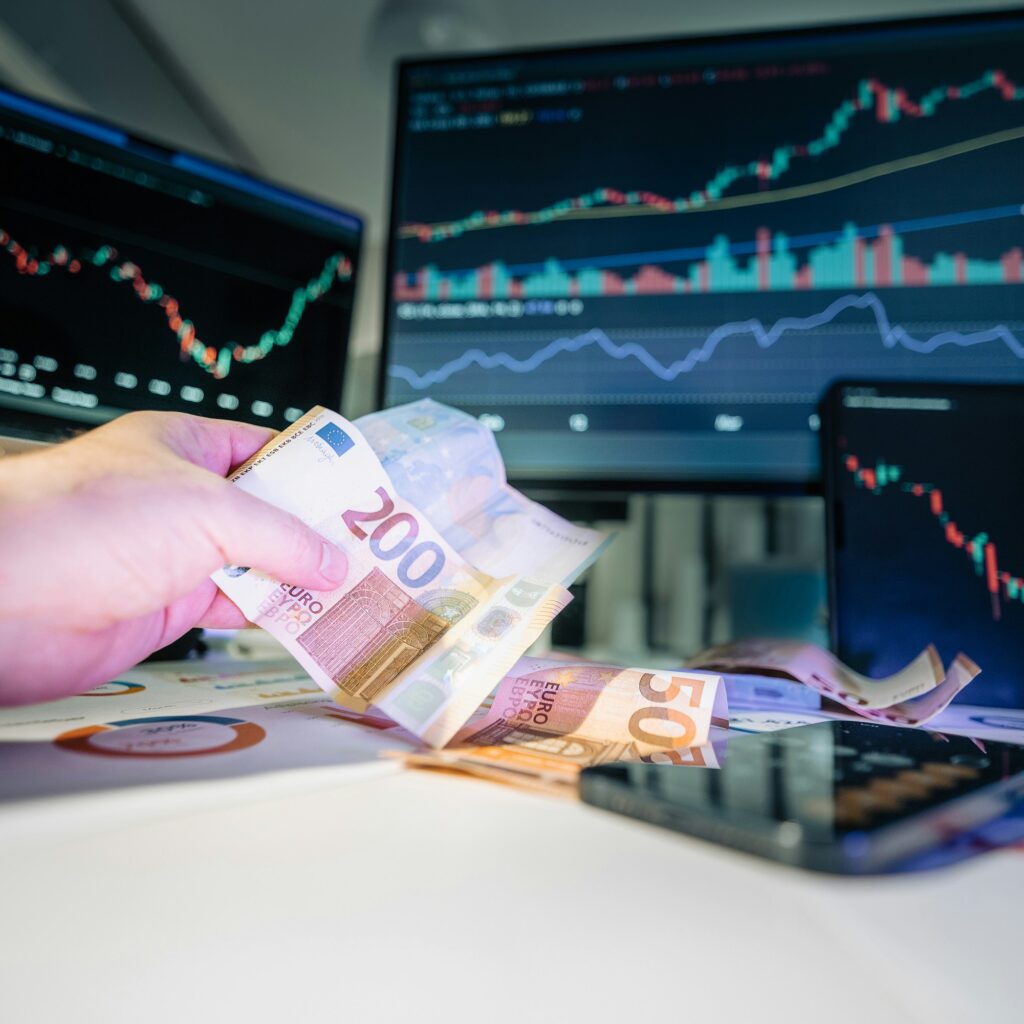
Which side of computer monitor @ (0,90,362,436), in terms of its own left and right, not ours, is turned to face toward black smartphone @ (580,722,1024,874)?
front

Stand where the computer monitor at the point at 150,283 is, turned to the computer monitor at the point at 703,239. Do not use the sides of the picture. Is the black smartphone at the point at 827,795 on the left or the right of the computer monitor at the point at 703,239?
right

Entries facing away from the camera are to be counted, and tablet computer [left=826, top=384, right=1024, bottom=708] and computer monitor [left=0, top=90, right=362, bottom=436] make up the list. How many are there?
0

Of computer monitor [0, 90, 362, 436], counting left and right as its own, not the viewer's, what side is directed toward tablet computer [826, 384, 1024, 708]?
front

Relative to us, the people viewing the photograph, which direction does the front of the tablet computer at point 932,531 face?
facing the viewer

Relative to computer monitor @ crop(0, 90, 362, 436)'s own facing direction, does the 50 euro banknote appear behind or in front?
in front

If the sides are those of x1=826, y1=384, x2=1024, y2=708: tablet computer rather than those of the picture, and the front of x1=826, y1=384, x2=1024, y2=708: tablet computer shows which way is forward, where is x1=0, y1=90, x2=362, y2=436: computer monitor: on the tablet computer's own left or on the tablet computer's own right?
on the tablet computer's own right
